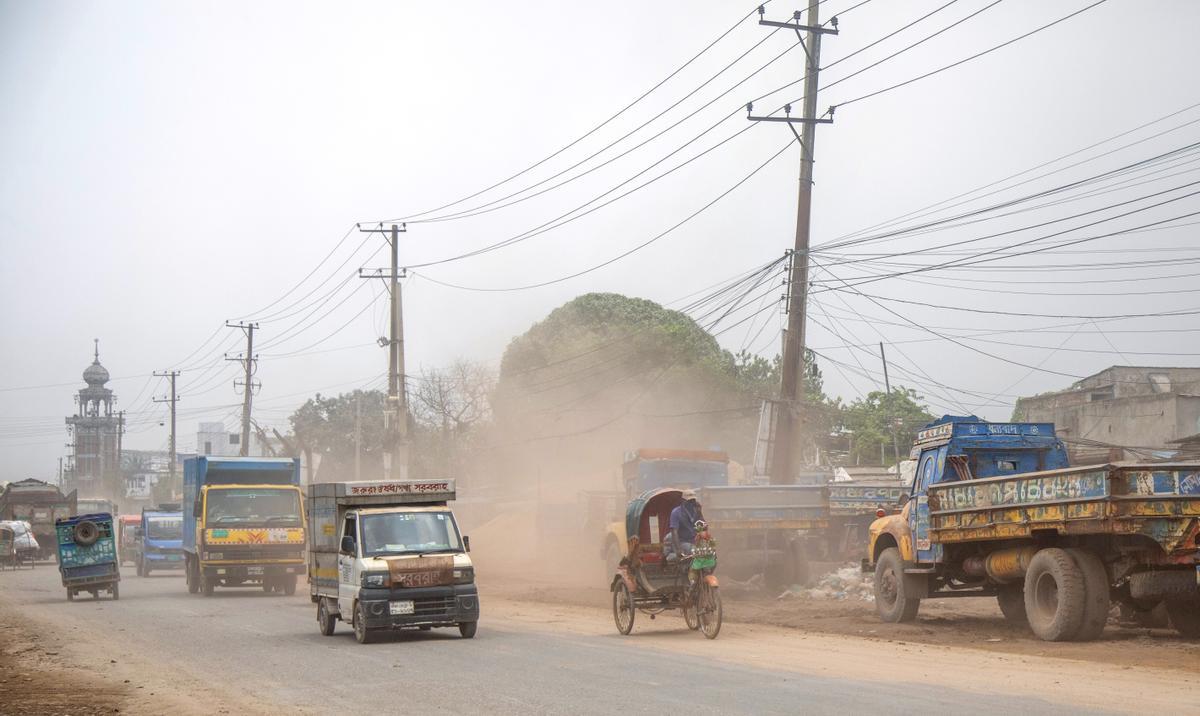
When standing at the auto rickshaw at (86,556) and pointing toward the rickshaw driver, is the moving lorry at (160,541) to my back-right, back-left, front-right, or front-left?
back-left

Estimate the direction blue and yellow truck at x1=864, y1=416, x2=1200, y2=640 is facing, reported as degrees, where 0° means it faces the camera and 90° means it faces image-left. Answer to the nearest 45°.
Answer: approximately 135°

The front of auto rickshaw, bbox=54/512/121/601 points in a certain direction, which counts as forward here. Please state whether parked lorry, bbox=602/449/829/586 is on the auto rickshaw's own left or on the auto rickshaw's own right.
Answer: on the auto rickshaw's own right

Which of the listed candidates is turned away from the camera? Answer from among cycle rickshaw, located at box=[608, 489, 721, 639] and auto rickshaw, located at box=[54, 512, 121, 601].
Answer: auto rickshaw, located at box=[54, 512, 121, 601]

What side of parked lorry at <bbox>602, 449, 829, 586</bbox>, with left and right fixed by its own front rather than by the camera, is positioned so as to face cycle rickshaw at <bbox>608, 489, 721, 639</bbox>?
left

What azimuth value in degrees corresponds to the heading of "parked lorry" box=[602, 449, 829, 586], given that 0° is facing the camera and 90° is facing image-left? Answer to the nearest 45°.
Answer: approximately 90°

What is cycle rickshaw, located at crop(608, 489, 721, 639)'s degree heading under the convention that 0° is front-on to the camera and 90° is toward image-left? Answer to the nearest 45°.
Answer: approximately 315°

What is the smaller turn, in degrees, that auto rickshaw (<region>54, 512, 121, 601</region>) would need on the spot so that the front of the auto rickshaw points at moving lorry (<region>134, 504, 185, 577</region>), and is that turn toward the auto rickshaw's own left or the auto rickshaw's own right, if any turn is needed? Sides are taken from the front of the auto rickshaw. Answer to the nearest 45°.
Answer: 0° — it already faces it

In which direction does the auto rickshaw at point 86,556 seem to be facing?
away from the camera

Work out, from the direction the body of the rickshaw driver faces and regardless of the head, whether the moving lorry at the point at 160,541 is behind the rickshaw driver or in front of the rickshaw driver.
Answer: behind
